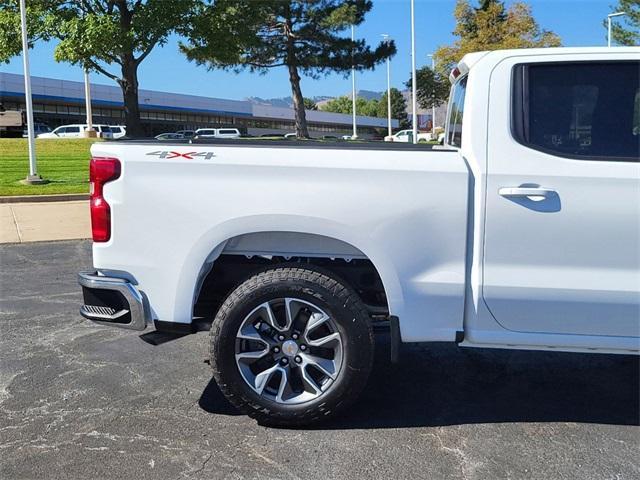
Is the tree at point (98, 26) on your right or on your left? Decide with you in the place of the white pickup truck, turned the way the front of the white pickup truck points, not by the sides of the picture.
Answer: on your left

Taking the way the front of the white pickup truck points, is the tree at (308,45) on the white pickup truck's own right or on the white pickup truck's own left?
on the white pickup truck's own left

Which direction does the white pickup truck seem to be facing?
to the viewer's right

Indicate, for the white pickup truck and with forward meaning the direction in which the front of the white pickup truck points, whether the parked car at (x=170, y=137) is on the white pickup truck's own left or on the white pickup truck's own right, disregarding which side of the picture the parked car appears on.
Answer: on the white pickup truck's own left

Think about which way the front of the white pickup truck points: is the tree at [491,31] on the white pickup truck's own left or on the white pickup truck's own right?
on the white pickup truck's own left
